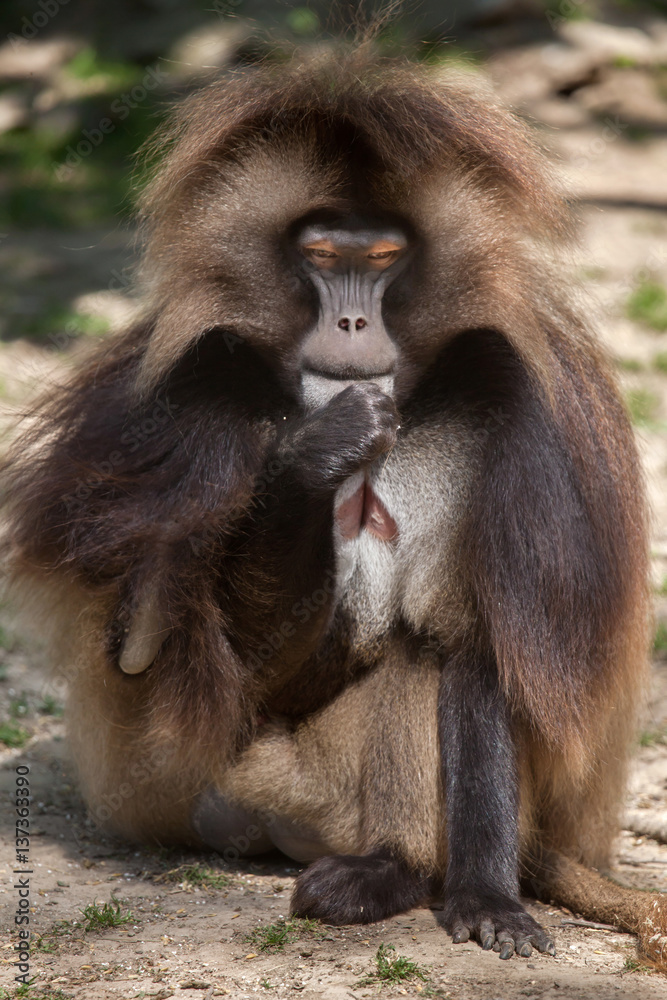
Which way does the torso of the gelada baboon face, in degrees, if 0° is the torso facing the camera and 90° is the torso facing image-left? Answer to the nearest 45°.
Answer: approximately 0°
